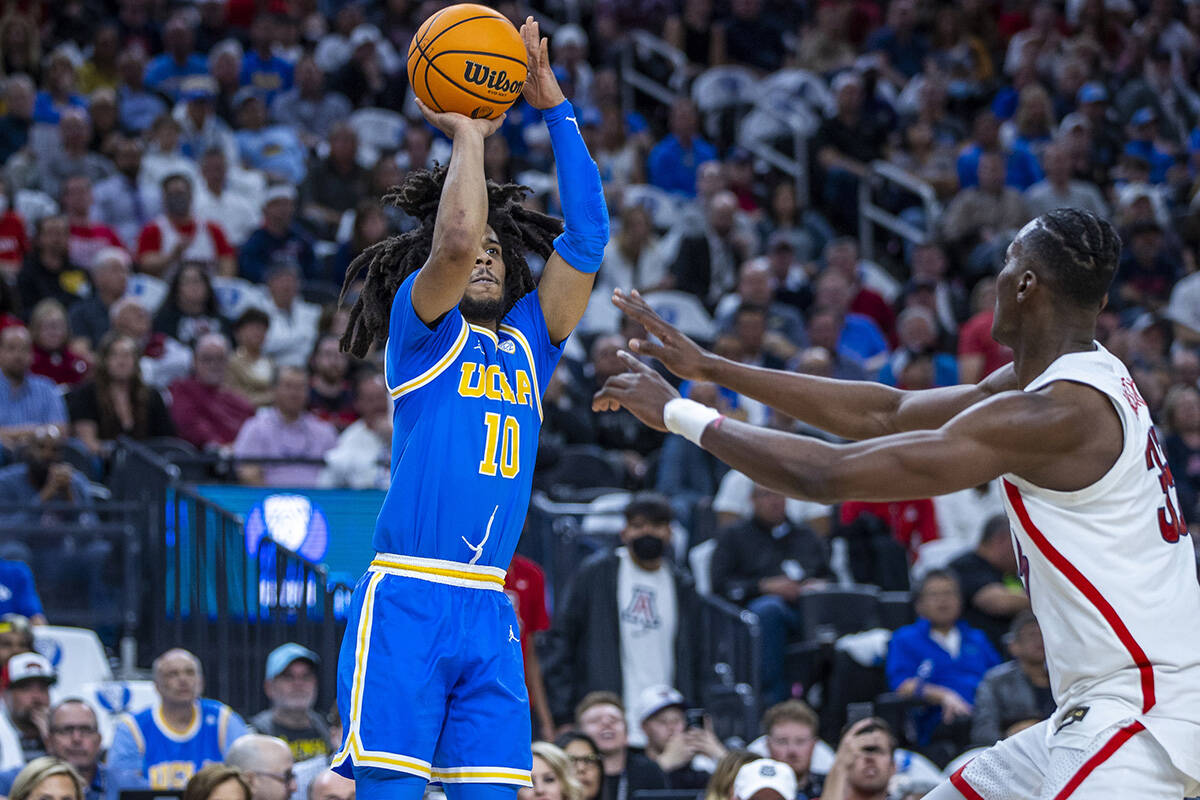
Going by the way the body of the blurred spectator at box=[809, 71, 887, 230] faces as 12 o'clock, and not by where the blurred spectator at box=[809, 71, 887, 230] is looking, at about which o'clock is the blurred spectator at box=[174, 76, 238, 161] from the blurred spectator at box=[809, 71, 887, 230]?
the blurred spectator at box=[174, 76, 238, 161] is roughly at 2 o'clock from the blurred spectator at box=[809, 71, 887, 230].

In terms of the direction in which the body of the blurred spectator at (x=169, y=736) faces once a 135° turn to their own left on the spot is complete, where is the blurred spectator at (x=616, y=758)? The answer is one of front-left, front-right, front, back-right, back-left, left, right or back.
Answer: front-right

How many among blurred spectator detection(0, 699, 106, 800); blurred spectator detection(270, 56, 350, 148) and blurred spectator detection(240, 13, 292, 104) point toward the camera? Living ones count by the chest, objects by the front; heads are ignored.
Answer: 3

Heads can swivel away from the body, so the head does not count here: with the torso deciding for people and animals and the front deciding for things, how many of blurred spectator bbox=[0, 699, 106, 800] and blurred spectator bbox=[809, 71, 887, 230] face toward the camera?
2

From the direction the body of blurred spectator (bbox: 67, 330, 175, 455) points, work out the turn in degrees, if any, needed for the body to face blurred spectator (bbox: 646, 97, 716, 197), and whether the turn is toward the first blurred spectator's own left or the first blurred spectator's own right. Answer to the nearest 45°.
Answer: approximately 135° to the first blurred spectator's own left

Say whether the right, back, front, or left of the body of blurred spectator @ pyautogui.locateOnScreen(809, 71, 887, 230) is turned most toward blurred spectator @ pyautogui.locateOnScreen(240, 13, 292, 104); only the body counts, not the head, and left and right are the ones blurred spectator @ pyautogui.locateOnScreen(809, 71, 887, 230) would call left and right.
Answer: right

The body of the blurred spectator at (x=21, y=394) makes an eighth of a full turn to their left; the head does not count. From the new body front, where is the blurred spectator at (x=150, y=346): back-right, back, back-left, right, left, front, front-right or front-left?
left

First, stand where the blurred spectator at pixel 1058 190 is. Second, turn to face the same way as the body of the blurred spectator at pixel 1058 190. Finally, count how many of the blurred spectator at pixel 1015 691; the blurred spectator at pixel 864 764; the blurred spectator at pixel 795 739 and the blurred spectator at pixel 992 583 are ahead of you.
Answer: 4

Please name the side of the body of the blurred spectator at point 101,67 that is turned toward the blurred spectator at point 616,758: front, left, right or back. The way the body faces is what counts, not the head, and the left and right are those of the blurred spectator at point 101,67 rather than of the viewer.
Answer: front

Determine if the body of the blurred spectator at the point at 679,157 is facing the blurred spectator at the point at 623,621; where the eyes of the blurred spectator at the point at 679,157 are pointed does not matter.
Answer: yes

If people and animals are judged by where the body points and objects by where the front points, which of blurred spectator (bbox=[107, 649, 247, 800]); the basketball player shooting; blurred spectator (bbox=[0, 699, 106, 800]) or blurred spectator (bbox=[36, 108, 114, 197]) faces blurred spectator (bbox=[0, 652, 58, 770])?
blurred spectator (bbox=[36, 108, 114, 197])

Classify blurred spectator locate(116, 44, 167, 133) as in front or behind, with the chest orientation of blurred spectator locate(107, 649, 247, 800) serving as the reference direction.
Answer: behind
